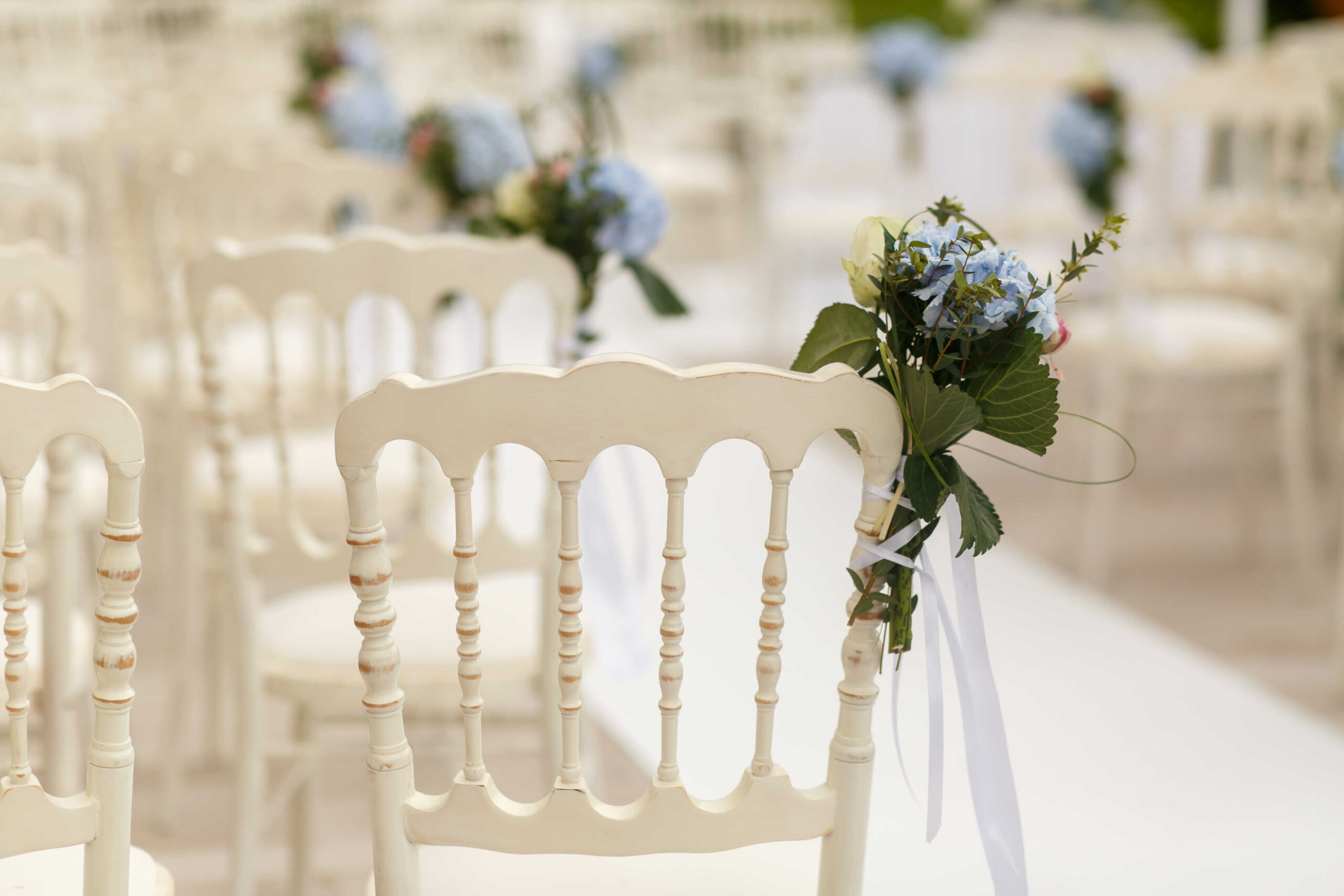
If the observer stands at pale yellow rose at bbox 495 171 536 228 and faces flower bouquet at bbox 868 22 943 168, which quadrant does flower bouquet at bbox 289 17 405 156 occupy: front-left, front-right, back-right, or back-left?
front-left

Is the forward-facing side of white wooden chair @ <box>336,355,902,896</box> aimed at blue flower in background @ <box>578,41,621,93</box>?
yes

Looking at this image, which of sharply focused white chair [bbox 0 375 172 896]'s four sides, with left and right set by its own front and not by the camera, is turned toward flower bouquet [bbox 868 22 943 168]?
front

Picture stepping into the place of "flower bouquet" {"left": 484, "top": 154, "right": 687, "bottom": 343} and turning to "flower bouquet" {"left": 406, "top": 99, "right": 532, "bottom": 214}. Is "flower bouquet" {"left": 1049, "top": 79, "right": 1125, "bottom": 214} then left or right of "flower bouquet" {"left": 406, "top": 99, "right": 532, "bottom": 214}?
right

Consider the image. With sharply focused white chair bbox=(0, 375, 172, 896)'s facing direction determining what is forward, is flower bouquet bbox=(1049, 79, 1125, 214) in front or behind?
in front

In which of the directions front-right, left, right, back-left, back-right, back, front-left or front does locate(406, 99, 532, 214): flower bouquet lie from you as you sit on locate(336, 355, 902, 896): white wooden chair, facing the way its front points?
front

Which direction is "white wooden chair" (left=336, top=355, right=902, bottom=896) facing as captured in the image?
away from the camera

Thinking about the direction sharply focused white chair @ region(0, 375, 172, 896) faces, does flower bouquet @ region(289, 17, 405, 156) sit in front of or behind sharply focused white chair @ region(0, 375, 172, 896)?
in front

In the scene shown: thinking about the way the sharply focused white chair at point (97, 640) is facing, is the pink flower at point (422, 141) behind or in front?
in front

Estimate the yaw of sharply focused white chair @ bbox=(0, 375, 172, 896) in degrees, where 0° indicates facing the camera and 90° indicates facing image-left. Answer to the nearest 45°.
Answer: approximately 225°
